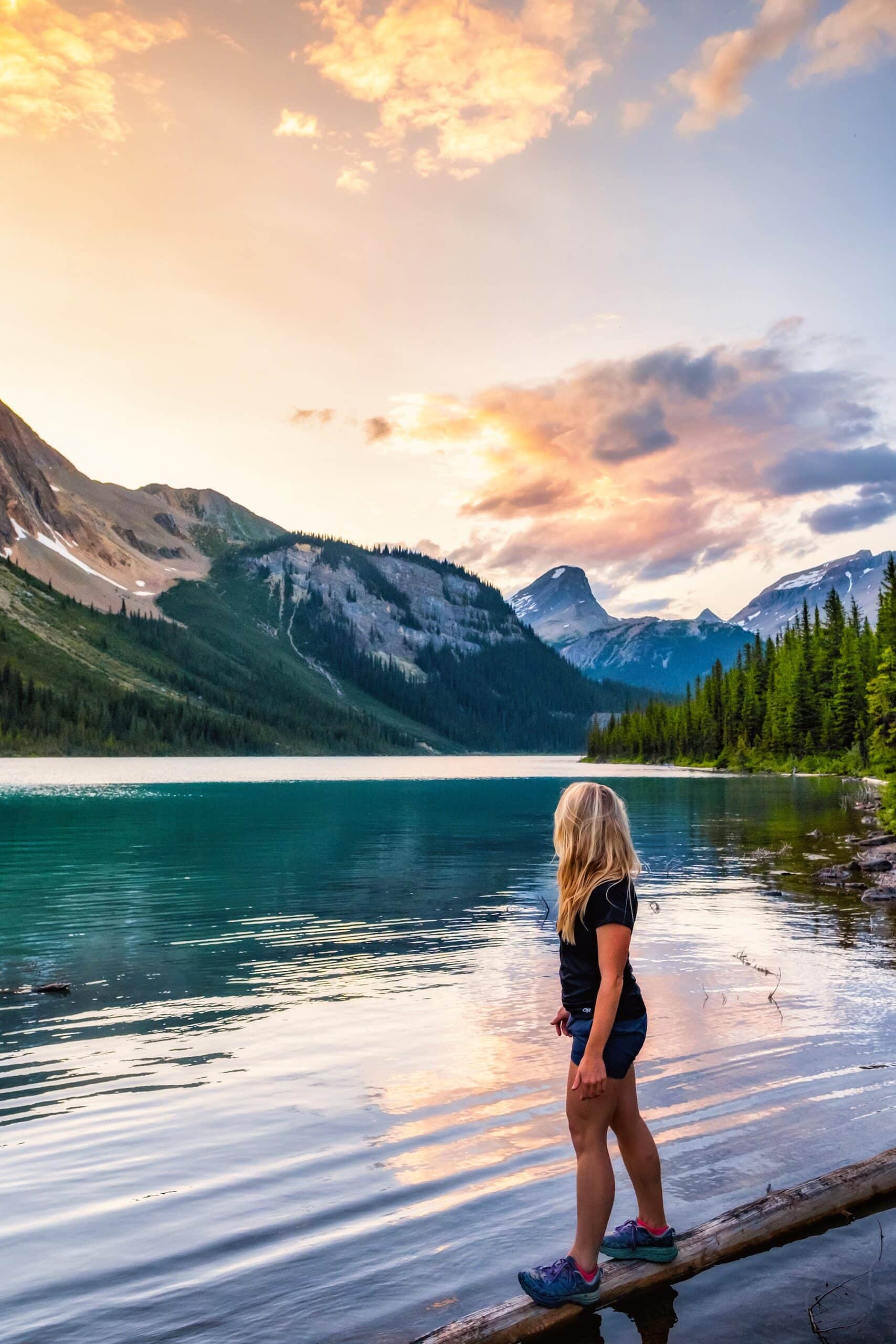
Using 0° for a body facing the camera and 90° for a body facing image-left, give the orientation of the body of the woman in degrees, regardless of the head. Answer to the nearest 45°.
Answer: approximately 90°

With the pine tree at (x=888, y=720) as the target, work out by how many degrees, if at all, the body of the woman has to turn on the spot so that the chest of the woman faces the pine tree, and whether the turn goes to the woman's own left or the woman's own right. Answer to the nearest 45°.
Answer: approximately 90° to the woman's own right

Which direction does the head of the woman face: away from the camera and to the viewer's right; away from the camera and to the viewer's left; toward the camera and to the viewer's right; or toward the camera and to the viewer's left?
away from the camera and to the viewer's left
